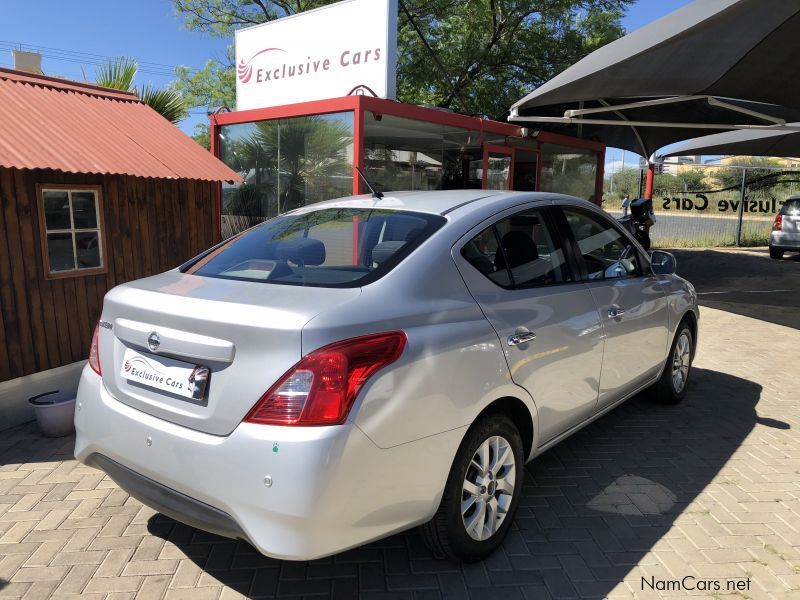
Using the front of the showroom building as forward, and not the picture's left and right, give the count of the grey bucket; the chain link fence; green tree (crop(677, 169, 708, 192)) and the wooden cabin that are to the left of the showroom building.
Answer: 2

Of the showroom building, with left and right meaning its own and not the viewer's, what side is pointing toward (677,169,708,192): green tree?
left

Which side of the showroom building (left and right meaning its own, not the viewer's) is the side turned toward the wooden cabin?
right

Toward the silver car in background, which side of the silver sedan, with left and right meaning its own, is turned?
front

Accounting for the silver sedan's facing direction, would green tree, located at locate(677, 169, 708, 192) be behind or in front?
in front

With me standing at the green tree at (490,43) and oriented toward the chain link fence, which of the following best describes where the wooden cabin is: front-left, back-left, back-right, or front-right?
back-right

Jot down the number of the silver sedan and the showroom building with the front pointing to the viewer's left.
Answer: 0

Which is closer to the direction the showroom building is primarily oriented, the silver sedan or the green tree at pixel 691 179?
the silver sedan

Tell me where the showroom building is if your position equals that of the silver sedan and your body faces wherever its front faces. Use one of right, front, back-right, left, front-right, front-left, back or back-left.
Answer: front-left

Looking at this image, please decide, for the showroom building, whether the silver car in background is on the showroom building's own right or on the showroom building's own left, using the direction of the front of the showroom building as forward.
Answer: on the showroom building's own left

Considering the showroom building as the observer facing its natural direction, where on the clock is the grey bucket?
The grey bucket is roughly at 2 o'clock from the showroom building.

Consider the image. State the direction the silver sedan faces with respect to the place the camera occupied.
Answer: facing away from the viewer and to the right of the viewer

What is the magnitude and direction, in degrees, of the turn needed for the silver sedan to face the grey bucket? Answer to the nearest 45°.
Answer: approximately 90° to its left

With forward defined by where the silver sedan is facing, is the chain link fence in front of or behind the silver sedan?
in front

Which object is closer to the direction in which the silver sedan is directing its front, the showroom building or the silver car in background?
the silver car in background
